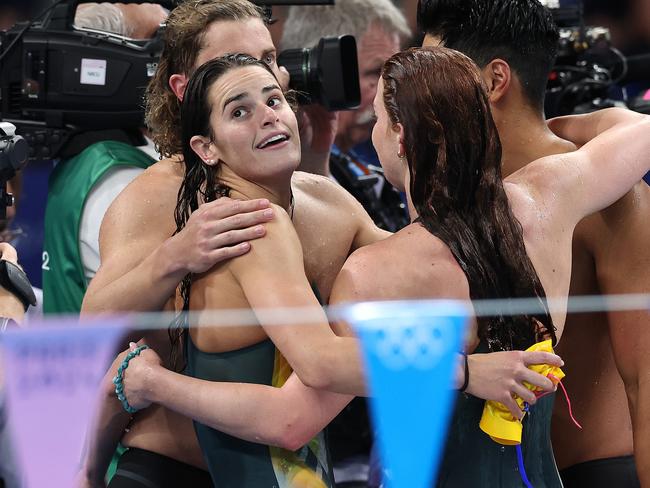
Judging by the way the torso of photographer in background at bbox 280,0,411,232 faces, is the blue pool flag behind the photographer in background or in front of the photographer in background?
in front

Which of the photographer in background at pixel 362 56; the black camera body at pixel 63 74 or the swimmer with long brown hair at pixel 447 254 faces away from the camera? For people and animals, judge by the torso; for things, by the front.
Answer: the swimmer with long brown hair

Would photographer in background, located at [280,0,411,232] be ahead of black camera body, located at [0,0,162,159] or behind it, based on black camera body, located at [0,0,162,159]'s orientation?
ahead

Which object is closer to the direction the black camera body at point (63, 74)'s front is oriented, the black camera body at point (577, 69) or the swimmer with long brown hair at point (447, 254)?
the black camera body

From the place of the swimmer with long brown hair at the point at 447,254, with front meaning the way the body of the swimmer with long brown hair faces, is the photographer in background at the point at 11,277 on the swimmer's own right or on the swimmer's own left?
on the swimmer's own left

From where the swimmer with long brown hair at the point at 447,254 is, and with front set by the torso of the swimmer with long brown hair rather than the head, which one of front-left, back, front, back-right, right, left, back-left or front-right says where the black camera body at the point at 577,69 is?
front

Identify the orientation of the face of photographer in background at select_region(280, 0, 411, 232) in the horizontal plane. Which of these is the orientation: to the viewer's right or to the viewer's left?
to the viewer's left

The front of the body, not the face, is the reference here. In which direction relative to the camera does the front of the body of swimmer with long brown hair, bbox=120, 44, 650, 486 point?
away from the camera

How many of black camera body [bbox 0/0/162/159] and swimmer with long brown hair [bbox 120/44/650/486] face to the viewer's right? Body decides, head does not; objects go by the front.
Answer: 1

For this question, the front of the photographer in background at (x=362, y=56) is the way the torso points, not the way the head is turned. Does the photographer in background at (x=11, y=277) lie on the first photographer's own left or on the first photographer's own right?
on the first photographer's own right

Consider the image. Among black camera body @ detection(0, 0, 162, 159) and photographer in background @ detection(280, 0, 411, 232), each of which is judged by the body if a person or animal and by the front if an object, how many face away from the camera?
0

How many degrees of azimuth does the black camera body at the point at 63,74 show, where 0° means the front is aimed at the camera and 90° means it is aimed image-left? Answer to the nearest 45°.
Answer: approximately 270°

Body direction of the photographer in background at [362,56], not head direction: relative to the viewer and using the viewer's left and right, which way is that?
facing the viewer and to the right of the viewer

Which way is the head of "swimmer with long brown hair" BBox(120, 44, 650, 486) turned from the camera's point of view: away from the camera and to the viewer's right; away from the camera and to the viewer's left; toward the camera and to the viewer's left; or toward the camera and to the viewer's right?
away from the camera and to the viewer's left
